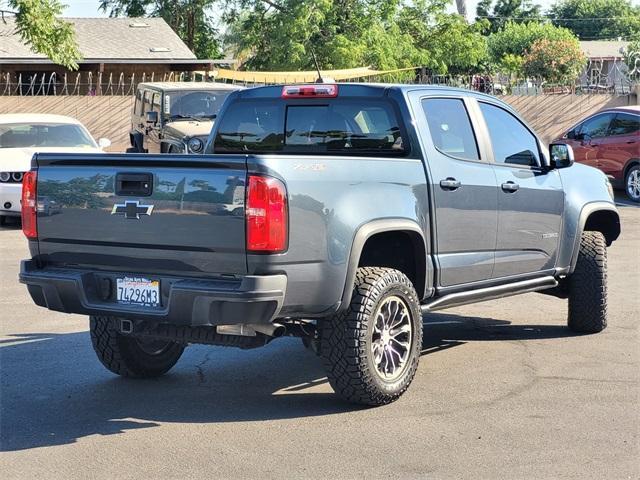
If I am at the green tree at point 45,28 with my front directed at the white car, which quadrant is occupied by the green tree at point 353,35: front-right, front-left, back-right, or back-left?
back-left

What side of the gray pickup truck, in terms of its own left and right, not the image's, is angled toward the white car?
left

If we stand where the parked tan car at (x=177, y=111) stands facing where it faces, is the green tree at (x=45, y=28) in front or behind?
behind

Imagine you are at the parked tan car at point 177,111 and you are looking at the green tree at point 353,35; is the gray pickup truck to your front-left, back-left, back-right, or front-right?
back-right

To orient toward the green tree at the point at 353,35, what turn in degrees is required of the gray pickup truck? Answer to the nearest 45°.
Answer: approximately 45° to its left

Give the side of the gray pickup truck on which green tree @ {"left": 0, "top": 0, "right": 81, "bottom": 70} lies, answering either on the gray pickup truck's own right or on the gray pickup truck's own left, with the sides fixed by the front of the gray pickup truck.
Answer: on the gray pickup truck's own left

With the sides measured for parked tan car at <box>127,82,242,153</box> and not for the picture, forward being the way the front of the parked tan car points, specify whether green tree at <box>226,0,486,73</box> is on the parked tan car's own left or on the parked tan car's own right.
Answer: on the parked tan car's own left

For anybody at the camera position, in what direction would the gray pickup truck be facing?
facing away from the viewer and to the right of the viewer

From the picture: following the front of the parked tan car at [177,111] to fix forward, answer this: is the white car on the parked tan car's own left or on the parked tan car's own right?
on the parked tan car's own right
